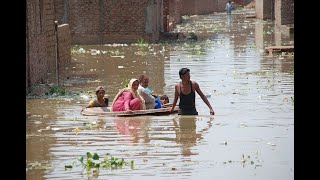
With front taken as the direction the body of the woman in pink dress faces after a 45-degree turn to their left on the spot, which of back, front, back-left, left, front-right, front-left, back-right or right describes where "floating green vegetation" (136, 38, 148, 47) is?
left

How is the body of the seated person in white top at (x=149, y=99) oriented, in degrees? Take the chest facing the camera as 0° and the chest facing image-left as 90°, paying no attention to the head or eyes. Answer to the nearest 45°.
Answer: approximately 315°

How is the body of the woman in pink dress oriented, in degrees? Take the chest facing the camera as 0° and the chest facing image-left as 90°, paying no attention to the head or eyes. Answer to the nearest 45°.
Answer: approximately 315°

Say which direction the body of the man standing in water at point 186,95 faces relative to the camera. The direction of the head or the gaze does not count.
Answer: toward the camera

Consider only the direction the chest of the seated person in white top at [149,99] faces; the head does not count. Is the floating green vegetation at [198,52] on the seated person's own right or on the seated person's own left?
on the seated person's own left

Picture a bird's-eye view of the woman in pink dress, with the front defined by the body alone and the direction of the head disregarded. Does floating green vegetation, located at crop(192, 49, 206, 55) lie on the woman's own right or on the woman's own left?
on the woman's own left

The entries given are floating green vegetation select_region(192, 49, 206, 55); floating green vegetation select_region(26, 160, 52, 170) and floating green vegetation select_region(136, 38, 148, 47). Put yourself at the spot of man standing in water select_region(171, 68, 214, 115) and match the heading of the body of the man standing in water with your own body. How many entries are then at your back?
2

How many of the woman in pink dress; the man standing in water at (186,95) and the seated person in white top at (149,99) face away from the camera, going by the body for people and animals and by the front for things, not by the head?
0

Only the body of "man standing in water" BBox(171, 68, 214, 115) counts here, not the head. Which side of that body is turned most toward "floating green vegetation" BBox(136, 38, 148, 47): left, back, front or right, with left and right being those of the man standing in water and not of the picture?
back

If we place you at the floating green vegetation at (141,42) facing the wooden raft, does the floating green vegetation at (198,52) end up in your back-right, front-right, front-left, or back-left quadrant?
front-left

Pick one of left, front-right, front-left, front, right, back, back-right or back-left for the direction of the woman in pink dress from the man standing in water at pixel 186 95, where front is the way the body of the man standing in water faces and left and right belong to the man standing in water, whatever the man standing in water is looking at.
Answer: right
